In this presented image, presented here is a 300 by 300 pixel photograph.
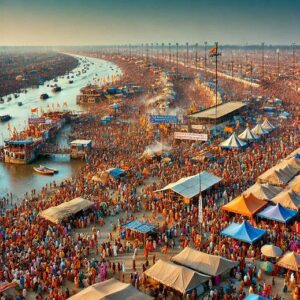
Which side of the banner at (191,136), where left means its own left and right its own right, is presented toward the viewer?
front

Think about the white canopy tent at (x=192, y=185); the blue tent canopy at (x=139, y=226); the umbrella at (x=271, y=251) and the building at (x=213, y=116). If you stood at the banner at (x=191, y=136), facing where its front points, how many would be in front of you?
3

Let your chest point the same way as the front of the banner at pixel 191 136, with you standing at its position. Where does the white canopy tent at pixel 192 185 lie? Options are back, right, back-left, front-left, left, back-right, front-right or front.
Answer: front

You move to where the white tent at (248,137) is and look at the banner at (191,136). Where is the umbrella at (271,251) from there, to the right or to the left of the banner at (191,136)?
left

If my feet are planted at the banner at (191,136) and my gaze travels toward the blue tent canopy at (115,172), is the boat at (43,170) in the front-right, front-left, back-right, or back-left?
front-right

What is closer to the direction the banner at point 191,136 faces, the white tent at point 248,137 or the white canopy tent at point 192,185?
the white canopy tent

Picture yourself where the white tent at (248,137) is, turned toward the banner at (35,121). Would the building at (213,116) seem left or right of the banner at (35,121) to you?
right

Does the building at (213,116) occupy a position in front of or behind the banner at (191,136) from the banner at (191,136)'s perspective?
behind

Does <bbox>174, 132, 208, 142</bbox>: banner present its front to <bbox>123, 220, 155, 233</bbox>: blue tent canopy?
yes

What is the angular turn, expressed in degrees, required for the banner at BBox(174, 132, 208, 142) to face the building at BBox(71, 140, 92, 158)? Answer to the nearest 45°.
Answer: approximately 90° to its right

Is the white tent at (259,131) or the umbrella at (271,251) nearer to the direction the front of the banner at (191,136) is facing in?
the umbrella

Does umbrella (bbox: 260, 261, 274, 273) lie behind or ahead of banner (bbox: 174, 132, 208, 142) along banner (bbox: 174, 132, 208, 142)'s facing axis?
ahead

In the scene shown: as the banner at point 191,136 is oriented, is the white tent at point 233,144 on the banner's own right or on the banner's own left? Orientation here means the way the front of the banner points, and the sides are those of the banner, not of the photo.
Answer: on the banner's own left

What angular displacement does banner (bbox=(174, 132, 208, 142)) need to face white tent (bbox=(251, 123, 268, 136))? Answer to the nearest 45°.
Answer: approximately 135° to its left

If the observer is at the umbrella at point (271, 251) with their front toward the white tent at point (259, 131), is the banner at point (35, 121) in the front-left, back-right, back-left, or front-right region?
front-left

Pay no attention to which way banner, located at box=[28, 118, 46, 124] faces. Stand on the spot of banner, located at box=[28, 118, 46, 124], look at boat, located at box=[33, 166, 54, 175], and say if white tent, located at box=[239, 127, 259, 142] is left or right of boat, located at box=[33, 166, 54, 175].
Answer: left

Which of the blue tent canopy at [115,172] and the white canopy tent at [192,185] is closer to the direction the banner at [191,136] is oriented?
the white canopy tent

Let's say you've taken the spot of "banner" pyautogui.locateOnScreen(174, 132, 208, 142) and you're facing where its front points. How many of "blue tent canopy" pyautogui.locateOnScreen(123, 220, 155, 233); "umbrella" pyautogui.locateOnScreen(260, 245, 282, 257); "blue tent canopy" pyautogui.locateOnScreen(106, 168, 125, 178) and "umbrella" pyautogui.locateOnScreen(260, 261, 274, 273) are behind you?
0

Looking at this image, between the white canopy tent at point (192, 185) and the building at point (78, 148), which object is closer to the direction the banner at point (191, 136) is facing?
the white canopy tent

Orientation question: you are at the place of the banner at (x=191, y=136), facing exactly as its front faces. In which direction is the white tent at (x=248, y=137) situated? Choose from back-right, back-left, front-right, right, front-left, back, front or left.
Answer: back-left
